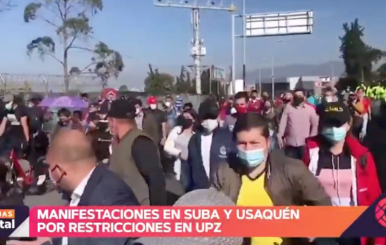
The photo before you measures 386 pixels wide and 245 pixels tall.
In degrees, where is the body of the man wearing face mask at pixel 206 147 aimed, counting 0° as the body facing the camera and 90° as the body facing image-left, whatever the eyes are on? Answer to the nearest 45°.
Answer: approximately 0°

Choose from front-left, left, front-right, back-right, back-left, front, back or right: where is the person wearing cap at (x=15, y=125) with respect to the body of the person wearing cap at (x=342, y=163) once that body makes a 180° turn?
left

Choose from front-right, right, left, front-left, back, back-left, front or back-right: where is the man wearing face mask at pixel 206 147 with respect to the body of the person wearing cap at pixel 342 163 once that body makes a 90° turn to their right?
front-right

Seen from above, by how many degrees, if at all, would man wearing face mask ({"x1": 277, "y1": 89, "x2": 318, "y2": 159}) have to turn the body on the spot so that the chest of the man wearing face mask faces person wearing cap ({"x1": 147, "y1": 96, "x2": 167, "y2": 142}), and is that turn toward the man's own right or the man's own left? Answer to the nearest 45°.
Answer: approximately 90° to the man's own right
